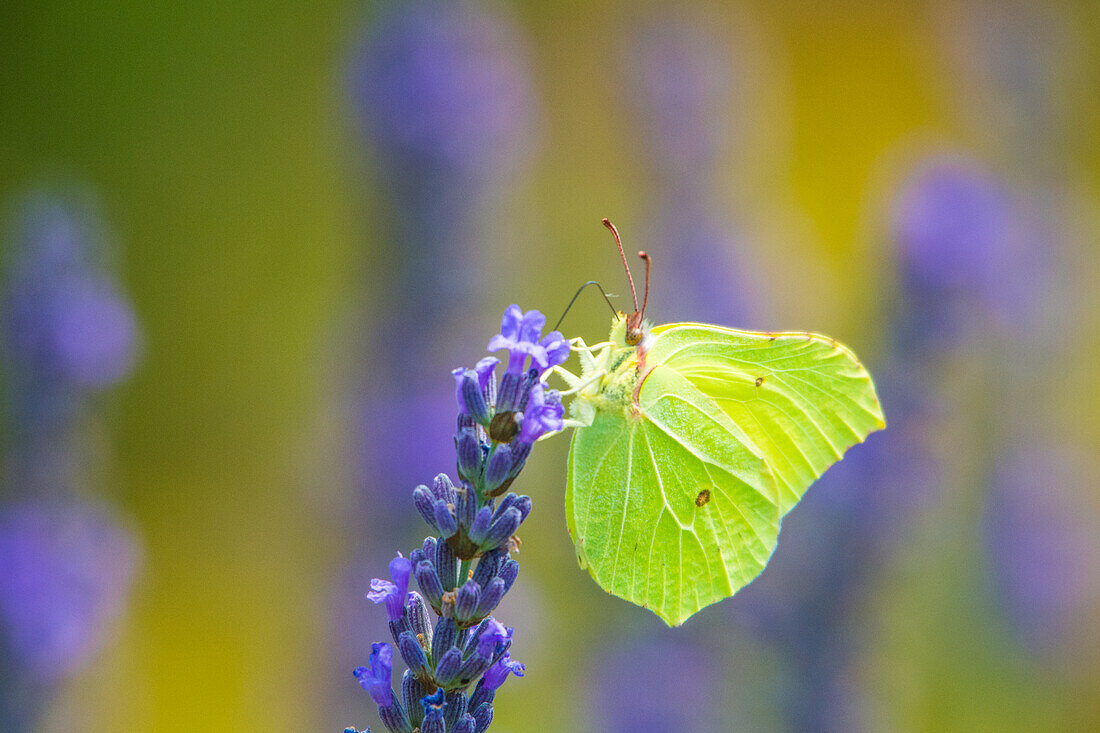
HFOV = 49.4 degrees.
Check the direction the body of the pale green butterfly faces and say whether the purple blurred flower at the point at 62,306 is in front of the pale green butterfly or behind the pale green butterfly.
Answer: in front

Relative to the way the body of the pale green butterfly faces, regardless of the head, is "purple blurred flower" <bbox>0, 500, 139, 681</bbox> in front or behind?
in front

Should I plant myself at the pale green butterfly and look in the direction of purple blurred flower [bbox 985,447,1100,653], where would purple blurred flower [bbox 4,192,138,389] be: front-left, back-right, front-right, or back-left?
back-left

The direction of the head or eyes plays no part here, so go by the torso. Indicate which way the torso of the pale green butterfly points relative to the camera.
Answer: to the viewer's left

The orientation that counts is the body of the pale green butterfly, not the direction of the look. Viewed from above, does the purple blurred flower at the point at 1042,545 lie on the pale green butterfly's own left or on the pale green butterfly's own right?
on the pale green butterfly's own right

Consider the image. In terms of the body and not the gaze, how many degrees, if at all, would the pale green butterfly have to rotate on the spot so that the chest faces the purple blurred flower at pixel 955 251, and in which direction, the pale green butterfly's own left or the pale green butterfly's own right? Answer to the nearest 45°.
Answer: approximately 135° to the pale green butterfly's own right
